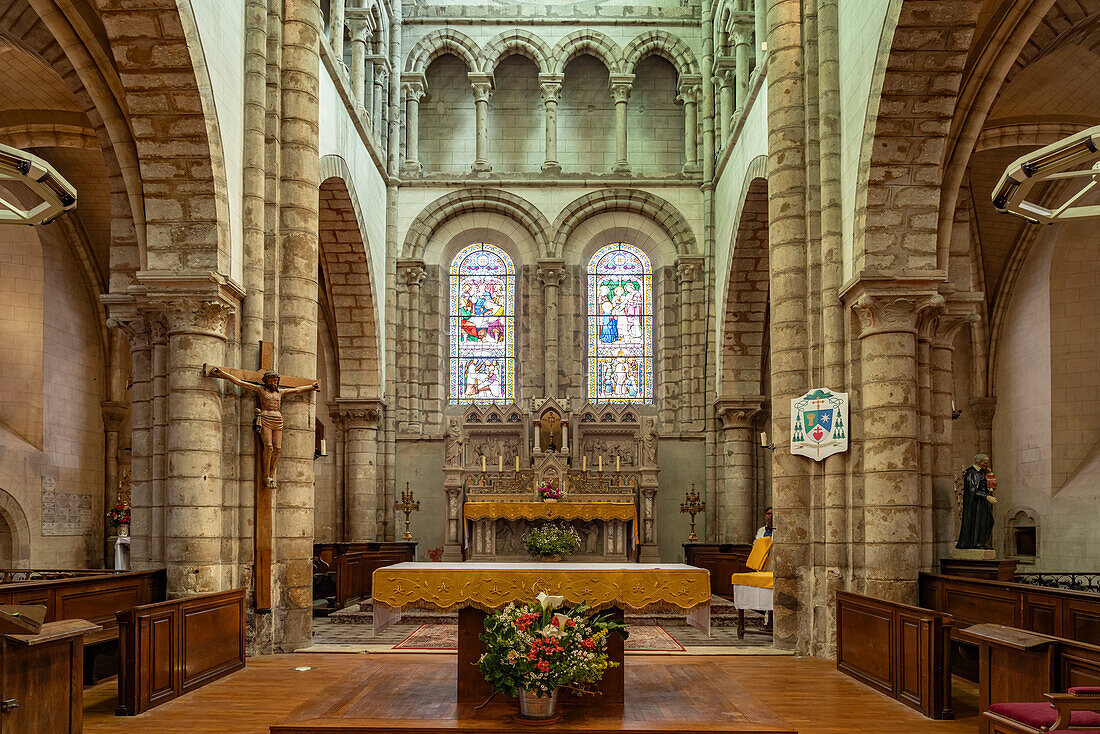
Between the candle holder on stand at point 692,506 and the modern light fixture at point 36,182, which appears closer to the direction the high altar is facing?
the modern light fixture

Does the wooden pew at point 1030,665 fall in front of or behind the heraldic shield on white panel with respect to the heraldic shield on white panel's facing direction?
in front

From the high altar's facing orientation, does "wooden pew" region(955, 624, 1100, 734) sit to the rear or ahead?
ahead

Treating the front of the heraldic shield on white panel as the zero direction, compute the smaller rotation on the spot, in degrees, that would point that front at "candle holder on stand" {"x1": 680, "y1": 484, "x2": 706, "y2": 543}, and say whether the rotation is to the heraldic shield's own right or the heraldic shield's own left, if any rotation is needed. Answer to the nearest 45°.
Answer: approximately 180°

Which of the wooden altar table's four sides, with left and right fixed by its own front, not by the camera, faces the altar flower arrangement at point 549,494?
back

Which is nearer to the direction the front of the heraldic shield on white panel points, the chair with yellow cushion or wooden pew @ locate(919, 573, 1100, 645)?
the wooden pew

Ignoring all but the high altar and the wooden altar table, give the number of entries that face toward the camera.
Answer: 2

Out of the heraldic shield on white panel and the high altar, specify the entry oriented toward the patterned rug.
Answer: the high altar

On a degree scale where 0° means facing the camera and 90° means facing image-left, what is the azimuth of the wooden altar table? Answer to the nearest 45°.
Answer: approximately 0°

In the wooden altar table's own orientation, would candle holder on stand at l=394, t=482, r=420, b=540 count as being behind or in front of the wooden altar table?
behind

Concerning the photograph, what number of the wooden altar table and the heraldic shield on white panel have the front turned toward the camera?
2

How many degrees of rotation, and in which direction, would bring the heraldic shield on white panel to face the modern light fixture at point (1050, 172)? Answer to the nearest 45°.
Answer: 0° — it already faces it

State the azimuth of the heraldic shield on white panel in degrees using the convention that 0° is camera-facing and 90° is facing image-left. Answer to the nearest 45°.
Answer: approximately 0°

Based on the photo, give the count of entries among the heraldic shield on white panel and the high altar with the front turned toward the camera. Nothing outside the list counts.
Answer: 2
